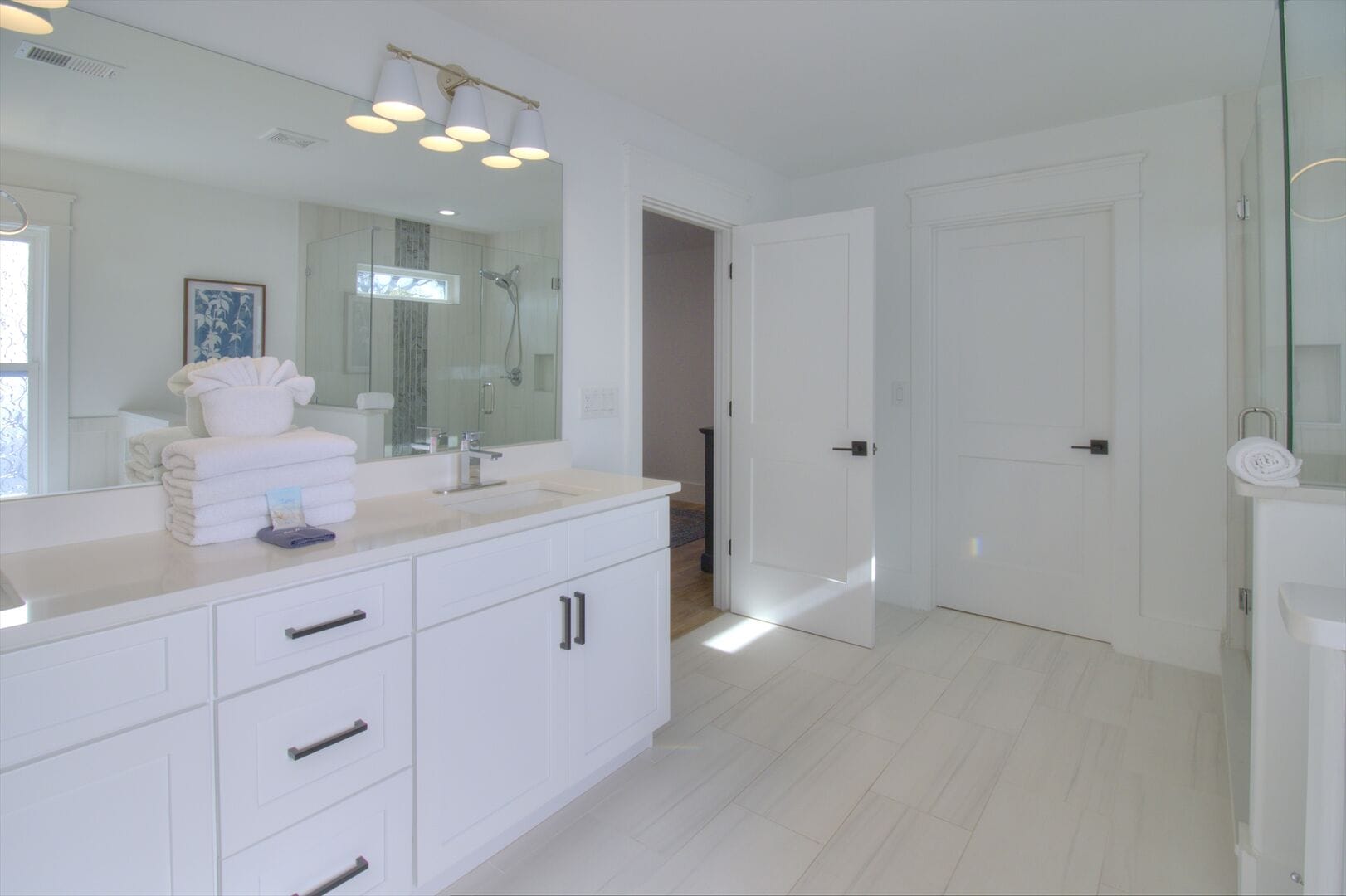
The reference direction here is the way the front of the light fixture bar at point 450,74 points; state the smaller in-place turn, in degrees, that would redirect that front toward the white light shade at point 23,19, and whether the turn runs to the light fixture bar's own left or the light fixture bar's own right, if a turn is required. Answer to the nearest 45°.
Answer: approximately 90° to the light fixture bar's own right

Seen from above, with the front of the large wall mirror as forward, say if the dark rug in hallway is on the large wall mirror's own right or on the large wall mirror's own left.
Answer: on the large wall mirror's own left

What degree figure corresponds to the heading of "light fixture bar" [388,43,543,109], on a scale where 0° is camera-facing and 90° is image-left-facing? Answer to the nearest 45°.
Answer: approximately 315°

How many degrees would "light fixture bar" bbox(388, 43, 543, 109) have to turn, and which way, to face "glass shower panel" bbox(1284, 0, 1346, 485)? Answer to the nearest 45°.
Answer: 0° — it already faces it

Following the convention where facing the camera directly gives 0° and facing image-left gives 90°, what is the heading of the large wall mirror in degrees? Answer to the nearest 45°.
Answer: approximately 315°
